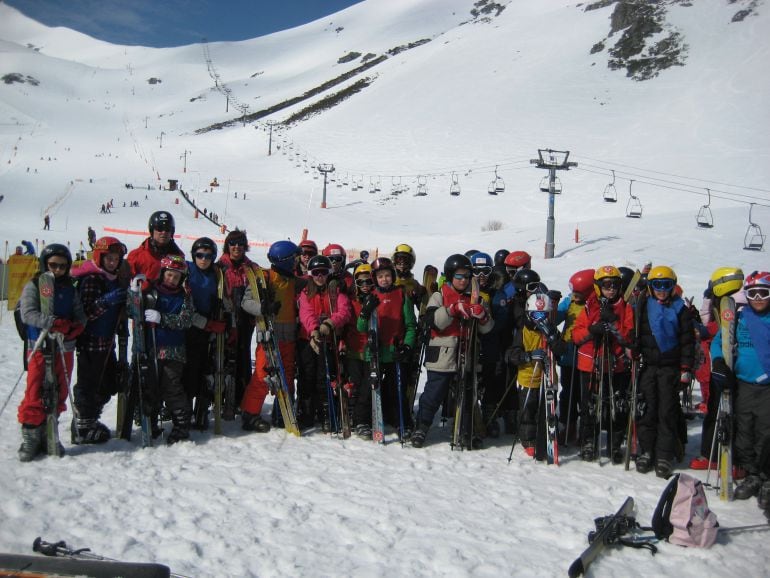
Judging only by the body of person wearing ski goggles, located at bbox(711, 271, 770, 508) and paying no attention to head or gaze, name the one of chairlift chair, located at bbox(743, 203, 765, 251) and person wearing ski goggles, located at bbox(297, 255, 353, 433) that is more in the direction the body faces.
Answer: the person wearing ski goggles

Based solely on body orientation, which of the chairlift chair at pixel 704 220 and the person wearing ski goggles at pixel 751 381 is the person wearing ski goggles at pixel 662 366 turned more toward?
the person wearing ski goggles

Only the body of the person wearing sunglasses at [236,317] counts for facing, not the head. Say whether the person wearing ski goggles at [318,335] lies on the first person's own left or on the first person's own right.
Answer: on the first person's own left

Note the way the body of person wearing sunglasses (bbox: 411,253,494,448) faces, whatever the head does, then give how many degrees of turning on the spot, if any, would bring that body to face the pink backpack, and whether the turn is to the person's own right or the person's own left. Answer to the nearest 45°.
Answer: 0° — they already face it

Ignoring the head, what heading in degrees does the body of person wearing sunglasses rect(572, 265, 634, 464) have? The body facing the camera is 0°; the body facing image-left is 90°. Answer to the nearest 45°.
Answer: approximately 0°

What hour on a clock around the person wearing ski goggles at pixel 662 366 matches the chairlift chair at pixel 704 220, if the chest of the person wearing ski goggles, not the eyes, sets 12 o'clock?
The chairlift chair is roughly at 6 o'clock from the person wearing ski goggles.
